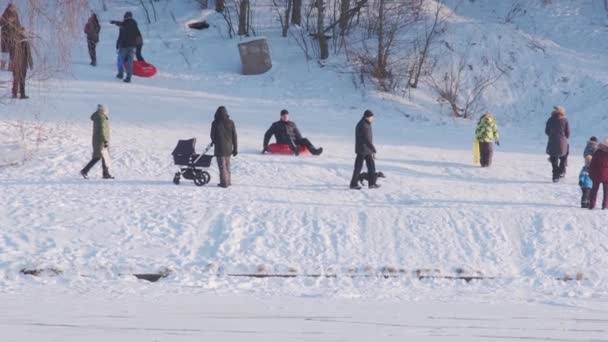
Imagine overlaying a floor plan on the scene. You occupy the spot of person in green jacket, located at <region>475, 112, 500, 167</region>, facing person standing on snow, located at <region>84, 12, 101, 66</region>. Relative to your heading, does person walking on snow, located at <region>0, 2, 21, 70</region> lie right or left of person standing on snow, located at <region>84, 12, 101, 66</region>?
left

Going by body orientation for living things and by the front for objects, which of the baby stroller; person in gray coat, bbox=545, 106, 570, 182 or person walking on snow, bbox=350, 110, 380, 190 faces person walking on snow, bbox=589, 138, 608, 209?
person walking on snow, bbox=350, 110, 380, 190

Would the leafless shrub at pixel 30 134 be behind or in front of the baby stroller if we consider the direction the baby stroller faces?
in front

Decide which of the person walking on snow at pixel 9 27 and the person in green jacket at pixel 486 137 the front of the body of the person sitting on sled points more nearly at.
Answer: the person in green jacket

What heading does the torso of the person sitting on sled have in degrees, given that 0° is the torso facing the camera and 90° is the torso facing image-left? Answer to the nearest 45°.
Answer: approximately 315°

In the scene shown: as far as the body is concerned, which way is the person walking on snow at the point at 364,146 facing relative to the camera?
to the viewer's right

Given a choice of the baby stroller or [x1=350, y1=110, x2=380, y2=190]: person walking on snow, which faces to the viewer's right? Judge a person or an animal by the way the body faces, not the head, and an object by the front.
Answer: the person walking on snow

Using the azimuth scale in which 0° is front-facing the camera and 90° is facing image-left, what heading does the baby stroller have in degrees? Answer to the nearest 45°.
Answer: approximately 90°

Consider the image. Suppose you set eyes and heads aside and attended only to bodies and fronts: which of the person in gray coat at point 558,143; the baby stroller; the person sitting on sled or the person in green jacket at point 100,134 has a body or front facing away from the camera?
the person in gray coat
